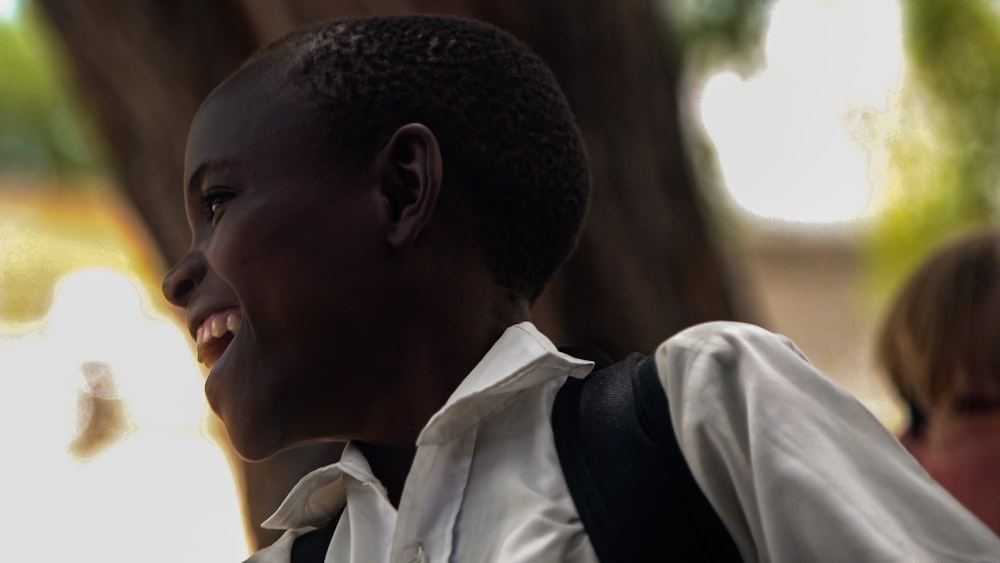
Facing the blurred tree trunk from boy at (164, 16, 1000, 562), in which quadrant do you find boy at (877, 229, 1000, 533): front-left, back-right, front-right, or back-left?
front-right

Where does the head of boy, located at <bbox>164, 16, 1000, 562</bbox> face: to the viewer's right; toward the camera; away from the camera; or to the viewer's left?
to the viewer's left

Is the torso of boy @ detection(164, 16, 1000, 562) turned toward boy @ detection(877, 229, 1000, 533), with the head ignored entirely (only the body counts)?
no
